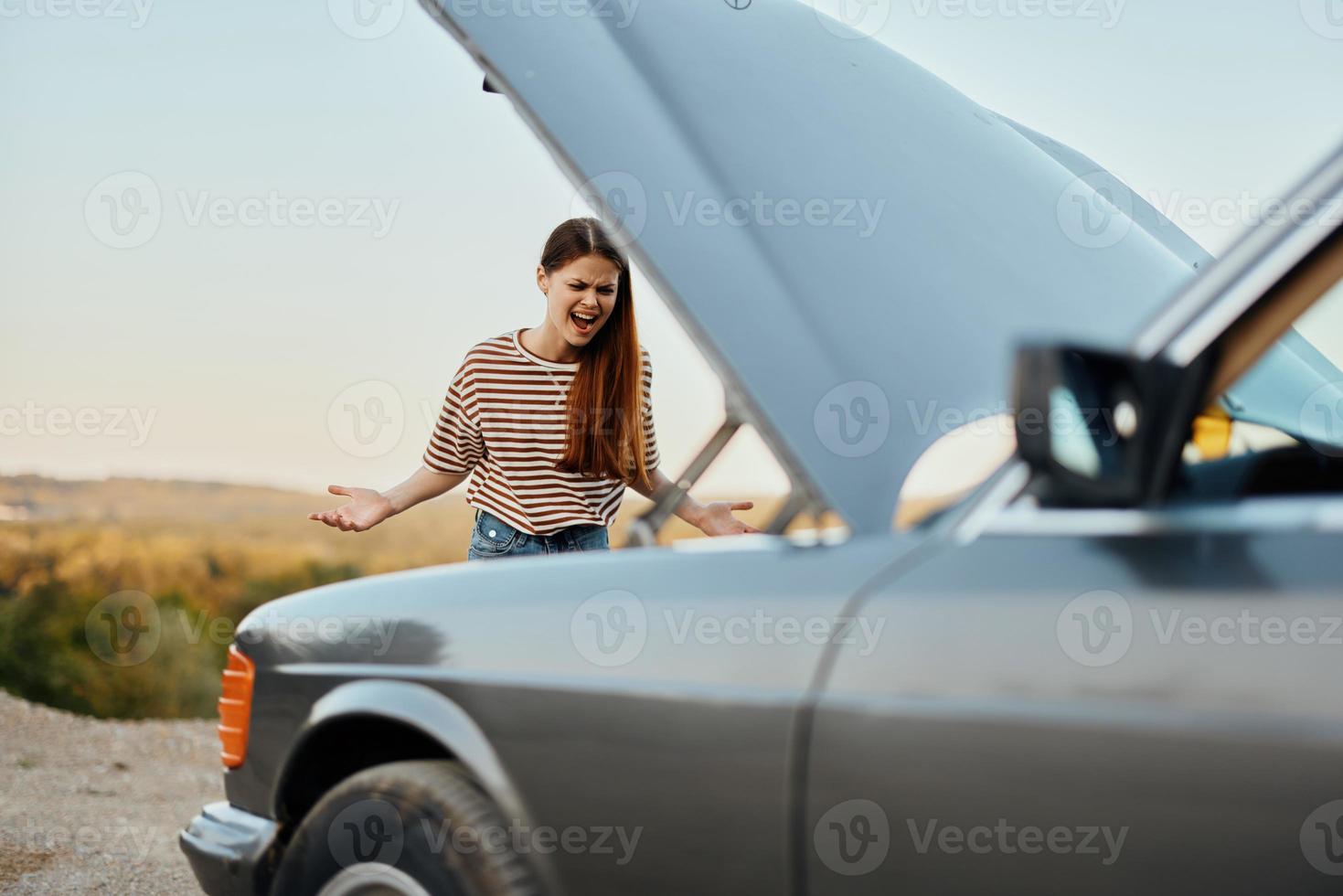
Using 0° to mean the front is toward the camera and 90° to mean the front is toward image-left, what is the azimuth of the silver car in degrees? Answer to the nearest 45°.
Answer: approximately 135°
